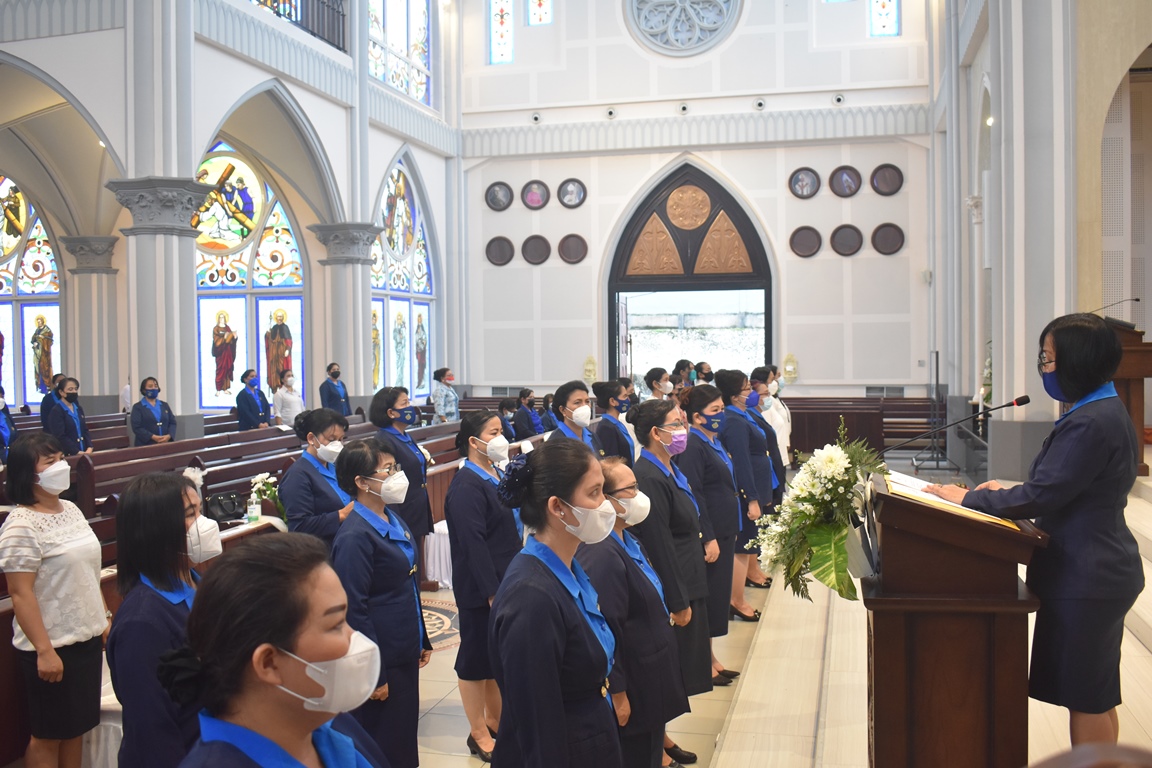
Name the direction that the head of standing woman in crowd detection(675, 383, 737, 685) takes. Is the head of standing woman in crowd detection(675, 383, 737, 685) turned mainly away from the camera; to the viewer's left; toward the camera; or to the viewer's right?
to the viewer's right

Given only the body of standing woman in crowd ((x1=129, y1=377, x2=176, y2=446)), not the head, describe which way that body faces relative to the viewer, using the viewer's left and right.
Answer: facing the viewer and to the right of the viewer

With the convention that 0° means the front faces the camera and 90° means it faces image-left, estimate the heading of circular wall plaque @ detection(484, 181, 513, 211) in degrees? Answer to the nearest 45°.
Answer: approximately 0°

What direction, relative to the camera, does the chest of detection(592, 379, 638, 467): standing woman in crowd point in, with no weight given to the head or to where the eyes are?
to the viewer's right

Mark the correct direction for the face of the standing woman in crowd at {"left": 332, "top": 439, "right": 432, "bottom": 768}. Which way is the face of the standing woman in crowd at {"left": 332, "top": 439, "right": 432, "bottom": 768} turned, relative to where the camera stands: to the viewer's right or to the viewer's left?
to the viewer's right

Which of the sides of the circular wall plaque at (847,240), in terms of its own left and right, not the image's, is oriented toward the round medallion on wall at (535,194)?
right

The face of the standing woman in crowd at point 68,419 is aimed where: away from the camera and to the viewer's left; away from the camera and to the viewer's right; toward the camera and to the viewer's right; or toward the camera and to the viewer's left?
toward the camera and to the viewer's right

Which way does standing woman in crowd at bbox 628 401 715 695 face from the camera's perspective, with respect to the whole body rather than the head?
to the viewer's right

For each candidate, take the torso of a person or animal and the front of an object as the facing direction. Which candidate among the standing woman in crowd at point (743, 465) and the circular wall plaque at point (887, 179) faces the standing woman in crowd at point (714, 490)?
the circular wall plaque

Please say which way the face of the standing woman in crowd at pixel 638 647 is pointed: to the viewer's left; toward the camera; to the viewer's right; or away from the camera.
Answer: to the viewer's right

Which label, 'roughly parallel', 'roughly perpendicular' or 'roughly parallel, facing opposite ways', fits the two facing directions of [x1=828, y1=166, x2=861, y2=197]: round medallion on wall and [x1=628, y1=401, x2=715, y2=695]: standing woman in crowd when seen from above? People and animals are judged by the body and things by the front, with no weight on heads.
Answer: roughly perpendicular

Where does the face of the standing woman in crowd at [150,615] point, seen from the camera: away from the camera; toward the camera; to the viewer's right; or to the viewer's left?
to the viewer's right

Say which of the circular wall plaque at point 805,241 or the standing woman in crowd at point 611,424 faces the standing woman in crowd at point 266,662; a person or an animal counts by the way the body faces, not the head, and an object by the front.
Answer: the circular wall plaque

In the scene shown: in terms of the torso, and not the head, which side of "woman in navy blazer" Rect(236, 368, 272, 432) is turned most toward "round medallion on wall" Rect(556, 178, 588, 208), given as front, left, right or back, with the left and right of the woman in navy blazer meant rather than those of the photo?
left

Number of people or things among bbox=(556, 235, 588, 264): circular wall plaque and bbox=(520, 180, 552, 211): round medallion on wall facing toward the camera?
2

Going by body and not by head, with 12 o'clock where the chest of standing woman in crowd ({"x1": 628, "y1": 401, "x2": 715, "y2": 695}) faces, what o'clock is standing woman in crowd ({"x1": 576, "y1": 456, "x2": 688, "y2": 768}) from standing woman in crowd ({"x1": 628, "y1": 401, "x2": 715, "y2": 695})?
standing woman in crowd ({"x1": 576, "y1": 456, "x2": 688, "y2": 768}) is roughly at 3 o'clock from standing woman in crowd ({"x1": 628, "y1": 401, "x2": 715, "y2": 695}).

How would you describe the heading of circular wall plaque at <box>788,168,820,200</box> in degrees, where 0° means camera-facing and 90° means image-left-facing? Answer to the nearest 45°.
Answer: approximately 0°
